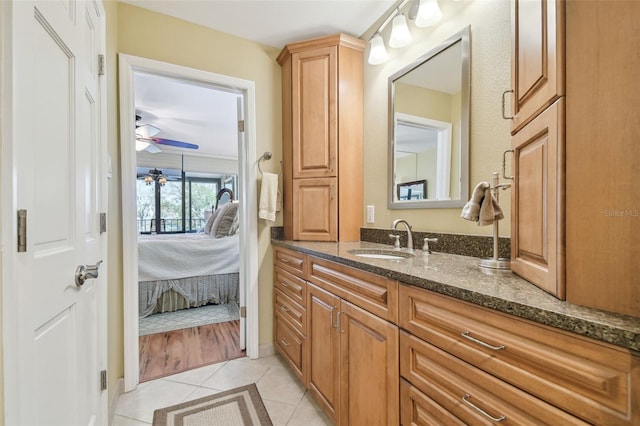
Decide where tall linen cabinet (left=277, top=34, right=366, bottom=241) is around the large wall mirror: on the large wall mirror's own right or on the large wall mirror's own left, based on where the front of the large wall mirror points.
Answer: on the large wall mirror's own right

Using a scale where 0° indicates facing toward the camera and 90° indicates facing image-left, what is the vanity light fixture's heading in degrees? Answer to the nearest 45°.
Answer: approximately 45°

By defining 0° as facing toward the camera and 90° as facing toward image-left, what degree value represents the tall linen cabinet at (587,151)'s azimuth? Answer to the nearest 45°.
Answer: approximately 90°

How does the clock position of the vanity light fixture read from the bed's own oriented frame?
The vanity light fixture is roughly at 8 o'clock from the bed.

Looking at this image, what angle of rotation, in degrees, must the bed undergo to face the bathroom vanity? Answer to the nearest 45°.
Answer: approximately 90° to its left

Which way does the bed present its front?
to the viewer's left

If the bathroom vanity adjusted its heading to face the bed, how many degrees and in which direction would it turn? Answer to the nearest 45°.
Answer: approximately 90° to its right

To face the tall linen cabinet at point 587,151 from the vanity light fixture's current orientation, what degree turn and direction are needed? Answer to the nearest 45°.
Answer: approximately 45° to its left

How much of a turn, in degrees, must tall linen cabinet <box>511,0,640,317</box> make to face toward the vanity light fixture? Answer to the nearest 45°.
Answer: approximately 45° to its right
